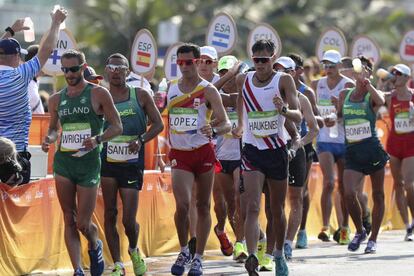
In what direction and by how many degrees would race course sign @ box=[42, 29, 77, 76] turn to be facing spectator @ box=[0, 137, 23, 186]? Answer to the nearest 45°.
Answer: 0° — it already faces them

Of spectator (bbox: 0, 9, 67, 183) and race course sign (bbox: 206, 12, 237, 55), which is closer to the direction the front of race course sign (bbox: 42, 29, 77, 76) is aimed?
the spectator

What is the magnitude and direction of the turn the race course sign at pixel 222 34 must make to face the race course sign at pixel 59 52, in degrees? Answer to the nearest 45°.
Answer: approximately 45° to its right

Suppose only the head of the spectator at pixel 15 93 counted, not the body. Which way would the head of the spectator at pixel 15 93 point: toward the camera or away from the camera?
away from the camera

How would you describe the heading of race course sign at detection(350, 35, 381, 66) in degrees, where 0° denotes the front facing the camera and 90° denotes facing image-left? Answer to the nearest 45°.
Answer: approximately 0°

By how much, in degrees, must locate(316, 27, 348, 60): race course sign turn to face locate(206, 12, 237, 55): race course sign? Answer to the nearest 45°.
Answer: approximately 45° to its right

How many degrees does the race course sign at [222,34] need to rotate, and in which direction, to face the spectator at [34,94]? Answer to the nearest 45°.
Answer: approximately 45° to its right

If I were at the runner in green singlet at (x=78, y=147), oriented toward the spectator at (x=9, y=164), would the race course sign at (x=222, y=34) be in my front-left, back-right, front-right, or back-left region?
back-right
